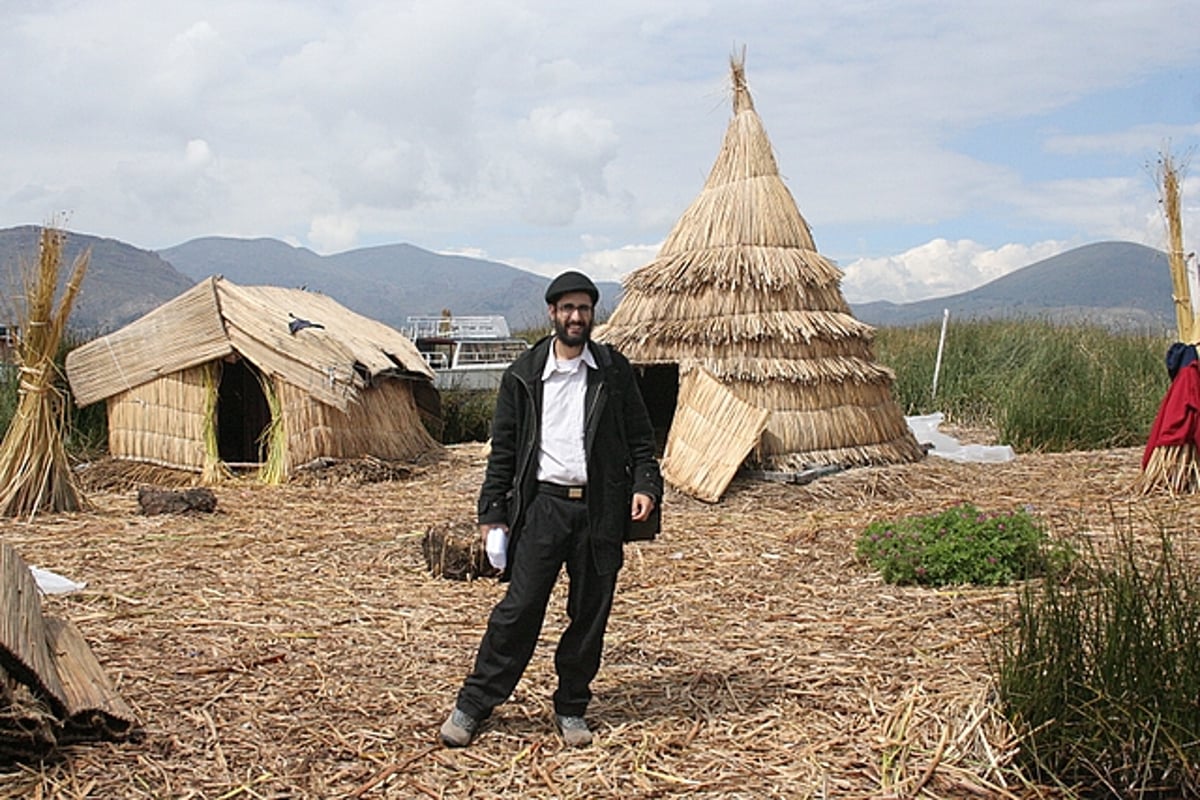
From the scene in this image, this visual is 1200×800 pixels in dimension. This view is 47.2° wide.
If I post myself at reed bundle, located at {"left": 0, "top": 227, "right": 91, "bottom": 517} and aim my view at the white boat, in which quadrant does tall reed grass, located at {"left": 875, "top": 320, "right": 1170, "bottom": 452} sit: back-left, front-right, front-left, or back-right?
front-right

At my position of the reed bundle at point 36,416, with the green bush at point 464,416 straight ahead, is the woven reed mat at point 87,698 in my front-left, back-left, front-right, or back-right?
back-right

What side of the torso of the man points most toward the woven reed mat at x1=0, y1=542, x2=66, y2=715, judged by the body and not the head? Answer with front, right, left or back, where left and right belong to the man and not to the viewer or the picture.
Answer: right

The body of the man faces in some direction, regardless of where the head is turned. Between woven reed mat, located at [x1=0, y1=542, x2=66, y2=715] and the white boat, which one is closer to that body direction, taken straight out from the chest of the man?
the woven reed mat

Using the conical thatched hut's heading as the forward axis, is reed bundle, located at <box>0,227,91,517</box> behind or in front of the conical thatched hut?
in front

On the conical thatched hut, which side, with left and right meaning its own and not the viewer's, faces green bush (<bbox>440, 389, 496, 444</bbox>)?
right

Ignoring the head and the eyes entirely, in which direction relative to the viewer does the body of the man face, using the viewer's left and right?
facing the viewer

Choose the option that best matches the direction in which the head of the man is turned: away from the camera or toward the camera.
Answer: toward the camera

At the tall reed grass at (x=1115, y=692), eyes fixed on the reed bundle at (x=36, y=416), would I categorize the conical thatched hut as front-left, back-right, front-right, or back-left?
front-right

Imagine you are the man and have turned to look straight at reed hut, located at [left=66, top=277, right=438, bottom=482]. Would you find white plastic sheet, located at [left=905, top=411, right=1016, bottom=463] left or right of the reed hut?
right

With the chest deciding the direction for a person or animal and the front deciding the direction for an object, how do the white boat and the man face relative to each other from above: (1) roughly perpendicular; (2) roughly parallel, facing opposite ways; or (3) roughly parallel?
roughly perpendicular
